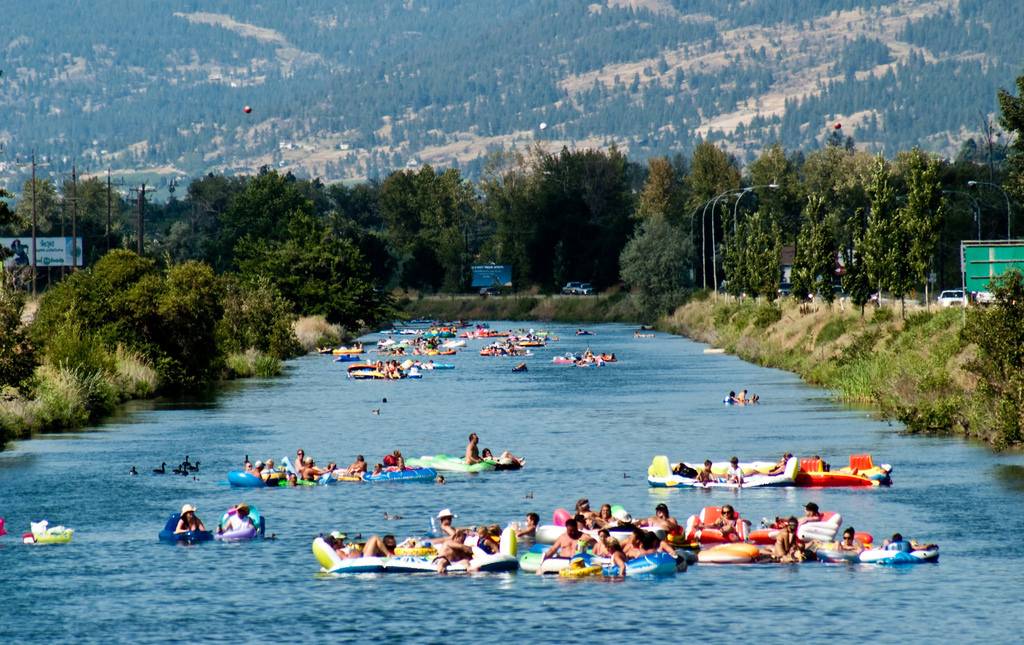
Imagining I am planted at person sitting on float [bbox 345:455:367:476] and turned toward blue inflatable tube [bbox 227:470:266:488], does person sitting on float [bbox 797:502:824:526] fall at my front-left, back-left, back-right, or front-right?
back-left

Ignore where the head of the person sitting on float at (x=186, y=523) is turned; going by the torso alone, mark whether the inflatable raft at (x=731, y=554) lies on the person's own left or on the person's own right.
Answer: on the person's own left

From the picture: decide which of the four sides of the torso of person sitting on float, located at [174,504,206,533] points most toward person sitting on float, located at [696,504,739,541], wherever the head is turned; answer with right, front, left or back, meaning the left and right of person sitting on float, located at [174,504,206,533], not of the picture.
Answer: left

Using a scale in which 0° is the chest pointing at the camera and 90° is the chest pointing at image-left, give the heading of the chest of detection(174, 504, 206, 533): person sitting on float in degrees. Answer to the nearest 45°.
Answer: approximately 0°

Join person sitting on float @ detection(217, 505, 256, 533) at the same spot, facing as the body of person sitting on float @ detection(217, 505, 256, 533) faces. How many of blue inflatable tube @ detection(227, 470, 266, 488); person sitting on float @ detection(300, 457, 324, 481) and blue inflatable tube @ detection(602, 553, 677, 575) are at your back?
2

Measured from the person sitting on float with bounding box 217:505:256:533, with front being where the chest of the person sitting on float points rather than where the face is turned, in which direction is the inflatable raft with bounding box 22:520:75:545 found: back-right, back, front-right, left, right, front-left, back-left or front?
right

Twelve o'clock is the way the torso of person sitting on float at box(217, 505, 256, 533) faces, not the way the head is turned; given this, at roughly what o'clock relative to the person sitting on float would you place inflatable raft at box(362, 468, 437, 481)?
The inflatable raft is roughly at 7 o'clock from the person sitting on float.
